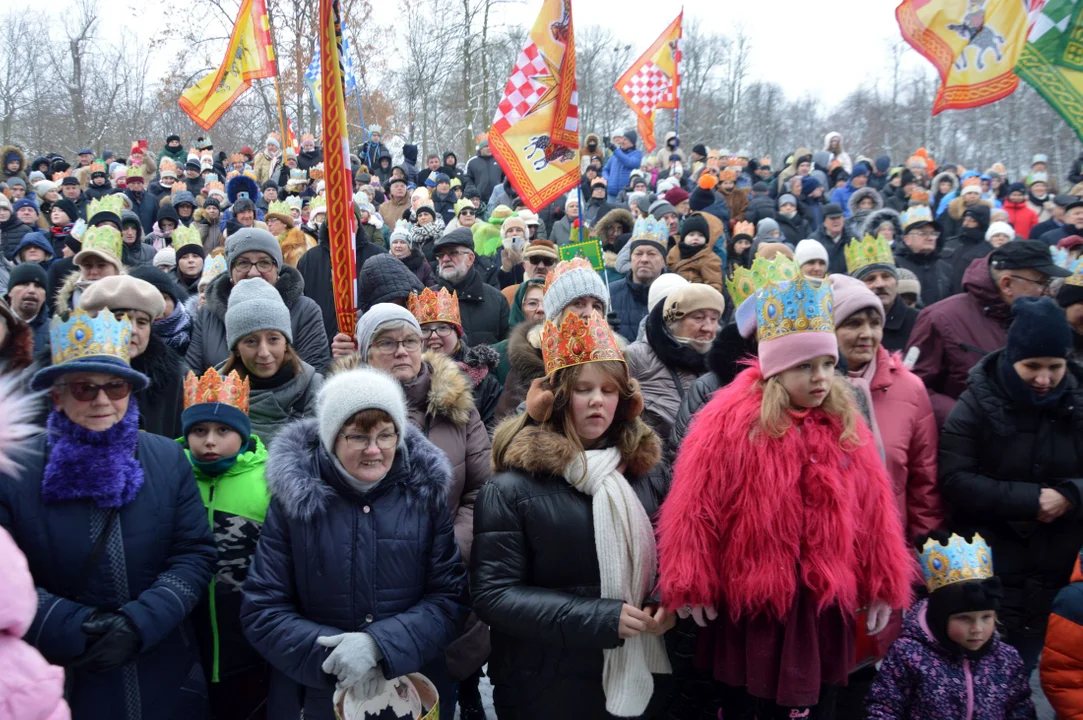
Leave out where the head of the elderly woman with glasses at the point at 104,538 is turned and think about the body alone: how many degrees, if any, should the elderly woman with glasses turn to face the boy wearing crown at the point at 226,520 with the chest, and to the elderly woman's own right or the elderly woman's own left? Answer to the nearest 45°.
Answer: approximately 135° to the elderly woman's own left

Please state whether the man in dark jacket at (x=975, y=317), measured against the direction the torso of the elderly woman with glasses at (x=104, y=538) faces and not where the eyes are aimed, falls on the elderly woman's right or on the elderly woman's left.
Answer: on the elderly woman's left

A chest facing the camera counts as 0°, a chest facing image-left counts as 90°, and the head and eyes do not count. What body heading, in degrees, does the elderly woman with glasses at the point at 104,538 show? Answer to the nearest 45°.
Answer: approximately 0°

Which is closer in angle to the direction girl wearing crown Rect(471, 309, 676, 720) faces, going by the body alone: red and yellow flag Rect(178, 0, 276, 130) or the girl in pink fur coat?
the girl in pink fur coat

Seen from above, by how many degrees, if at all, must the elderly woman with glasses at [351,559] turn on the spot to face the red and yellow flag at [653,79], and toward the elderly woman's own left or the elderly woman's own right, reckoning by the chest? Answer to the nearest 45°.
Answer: approximately 135° to the elderly woman's own left

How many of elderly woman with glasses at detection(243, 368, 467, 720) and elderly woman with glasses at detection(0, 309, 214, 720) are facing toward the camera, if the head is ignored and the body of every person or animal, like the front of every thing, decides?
2
